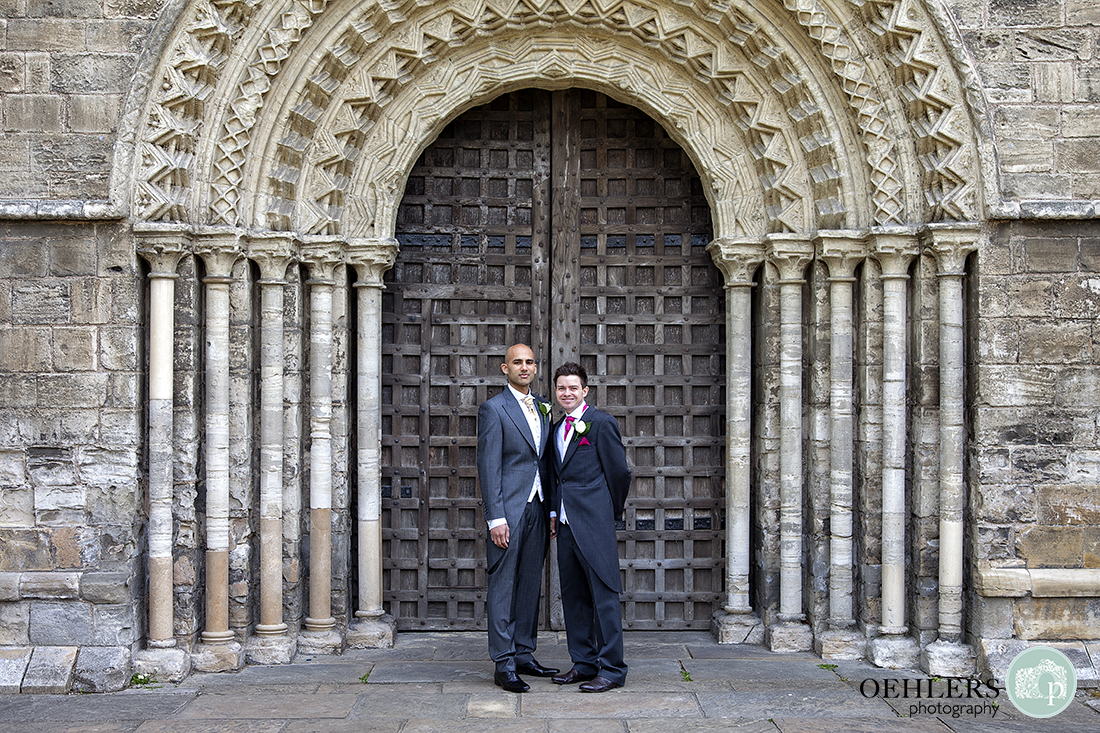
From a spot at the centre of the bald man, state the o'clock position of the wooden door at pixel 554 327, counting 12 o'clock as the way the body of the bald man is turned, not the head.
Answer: The wooden door is roughly at 8 o'clock from the bald man.

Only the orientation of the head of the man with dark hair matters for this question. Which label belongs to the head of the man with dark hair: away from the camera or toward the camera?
toward the camera

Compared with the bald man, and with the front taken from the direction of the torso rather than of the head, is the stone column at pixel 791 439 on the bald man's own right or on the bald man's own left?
on the bald man's own left

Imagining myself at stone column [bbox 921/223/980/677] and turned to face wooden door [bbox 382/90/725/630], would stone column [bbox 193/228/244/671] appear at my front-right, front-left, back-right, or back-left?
front-left

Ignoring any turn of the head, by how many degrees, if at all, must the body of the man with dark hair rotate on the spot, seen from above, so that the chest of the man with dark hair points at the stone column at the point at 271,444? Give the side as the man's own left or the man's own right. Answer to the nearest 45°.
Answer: approximately 45° to the man's own right

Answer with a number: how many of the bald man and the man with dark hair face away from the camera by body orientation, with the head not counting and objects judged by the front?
0

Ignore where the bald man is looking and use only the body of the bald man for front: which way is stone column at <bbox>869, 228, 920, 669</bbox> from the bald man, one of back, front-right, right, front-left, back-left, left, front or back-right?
front-left

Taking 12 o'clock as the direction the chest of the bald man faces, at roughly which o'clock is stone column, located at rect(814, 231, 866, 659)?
The stone column is roughly at 10 o'clock from the bald man.

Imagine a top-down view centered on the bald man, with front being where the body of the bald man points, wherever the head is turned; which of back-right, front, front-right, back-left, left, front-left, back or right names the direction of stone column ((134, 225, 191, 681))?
back-right

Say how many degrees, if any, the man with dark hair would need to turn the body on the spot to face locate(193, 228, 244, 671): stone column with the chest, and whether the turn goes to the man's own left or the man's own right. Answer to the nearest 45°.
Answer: approximately 45° to the man's own right

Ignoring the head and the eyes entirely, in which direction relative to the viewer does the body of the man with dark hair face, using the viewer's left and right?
facing the viewer and to the left of the viewer

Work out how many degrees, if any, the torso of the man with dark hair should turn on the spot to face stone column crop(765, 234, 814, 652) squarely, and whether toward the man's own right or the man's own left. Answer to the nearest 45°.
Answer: approximately 180°

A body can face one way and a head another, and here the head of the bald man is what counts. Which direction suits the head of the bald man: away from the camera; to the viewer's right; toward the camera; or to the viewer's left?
toward the camera
